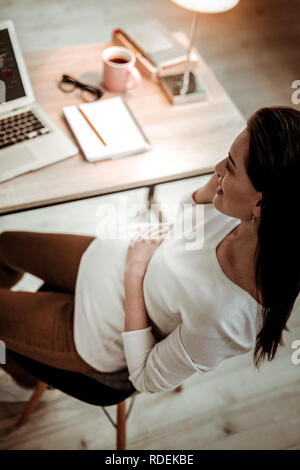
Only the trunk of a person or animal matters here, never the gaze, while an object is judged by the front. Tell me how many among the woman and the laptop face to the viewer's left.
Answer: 1

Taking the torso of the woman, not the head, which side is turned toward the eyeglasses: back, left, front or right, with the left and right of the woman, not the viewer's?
right

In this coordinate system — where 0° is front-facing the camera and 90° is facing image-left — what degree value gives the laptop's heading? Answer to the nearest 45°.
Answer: approximately 315°

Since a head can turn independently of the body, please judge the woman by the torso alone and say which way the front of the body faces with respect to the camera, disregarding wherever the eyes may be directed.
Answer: to the viewer's left
